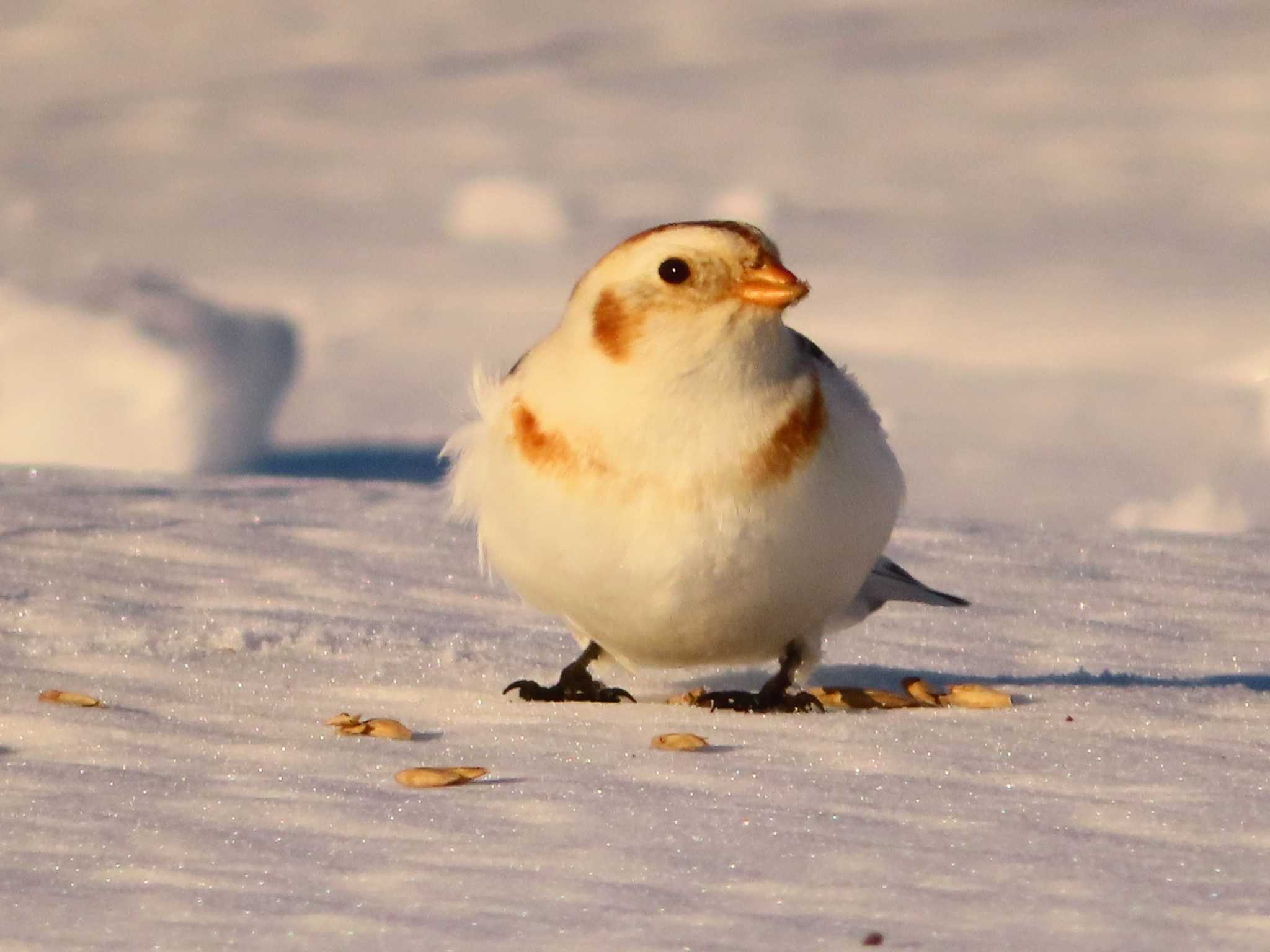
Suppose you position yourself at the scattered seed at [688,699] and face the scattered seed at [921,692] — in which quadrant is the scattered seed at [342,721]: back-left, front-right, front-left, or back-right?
back-right

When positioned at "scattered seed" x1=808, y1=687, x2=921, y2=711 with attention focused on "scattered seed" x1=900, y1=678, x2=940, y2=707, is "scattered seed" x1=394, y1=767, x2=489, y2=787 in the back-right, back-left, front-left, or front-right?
back-right

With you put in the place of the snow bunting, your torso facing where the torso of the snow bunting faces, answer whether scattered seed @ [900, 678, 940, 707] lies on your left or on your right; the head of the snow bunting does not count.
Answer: on your left

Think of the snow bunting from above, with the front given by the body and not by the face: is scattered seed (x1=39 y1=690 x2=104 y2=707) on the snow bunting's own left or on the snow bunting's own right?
on the snow bunting's own right

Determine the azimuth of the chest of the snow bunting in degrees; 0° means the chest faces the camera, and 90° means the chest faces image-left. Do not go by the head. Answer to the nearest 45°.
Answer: approximately 0°

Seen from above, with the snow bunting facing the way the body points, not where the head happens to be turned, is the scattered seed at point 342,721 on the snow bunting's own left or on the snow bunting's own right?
on the snow bunting's own right

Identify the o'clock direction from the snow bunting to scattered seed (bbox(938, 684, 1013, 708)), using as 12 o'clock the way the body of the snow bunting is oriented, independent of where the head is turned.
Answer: The scattered seed is roughly at 8 o'clock from the snow bunting.

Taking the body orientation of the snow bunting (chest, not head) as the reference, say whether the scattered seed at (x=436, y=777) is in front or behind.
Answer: in front
